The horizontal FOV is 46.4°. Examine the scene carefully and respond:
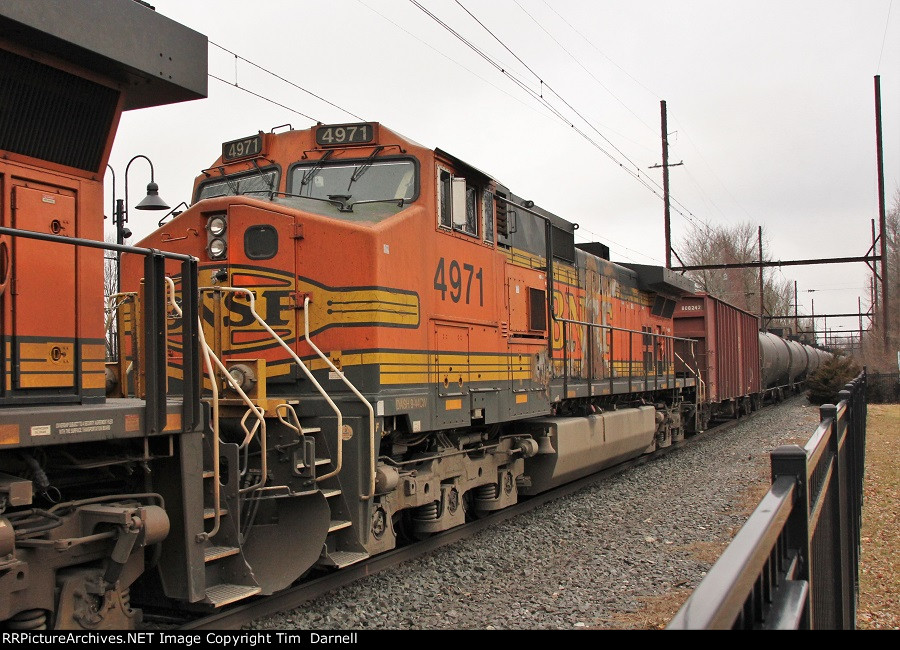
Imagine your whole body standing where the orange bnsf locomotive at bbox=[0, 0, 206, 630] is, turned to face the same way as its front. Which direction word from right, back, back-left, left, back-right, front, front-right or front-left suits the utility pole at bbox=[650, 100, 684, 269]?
back

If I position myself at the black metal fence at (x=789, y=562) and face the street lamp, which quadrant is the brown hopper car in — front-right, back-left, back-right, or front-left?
front-right

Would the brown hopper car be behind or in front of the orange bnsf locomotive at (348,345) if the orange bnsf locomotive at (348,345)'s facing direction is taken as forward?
behind

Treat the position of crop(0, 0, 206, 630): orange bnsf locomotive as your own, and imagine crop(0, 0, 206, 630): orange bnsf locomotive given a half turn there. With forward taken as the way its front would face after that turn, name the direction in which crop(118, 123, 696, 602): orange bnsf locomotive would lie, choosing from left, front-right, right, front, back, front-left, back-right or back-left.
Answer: front

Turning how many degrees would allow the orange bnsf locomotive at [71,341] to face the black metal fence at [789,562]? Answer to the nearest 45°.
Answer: approximately 90° to its left

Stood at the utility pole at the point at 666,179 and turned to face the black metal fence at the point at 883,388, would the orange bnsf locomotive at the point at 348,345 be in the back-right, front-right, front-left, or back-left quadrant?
back-right

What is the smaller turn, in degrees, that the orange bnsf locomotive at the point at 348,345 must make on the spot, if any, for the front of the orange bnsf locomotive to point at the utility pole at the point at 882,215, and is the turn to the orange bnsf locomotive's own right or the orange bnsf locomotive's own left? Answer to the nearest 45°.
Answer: approximately 180°

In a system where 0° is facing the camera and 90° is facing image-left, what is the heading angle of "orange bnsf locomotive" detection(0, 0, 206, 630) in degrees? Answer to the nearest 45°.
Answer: approximately 45°

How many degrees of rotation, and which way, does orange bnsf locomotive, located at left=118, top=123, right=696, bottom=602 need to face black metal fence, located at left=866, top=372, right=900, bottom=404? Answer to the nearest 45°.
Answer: approximately 180°

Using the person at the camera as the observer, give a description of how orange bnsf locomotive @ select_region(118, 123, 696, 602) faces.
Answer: facing the viewer and to the left of the viewer
